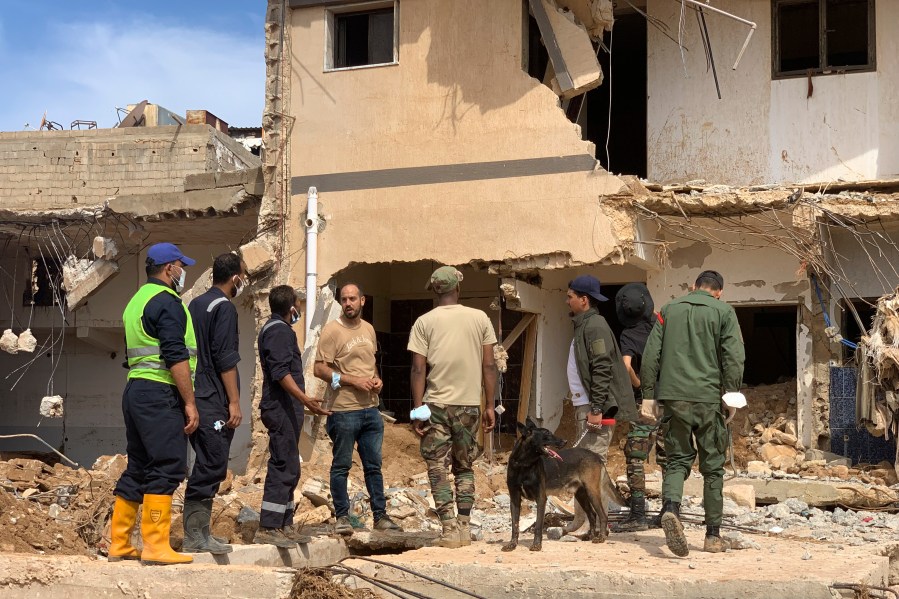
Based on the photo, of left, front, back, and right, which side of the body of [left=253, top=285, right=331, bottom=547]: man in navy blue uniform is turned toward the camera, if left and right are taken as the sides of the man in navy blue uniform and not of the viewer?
right

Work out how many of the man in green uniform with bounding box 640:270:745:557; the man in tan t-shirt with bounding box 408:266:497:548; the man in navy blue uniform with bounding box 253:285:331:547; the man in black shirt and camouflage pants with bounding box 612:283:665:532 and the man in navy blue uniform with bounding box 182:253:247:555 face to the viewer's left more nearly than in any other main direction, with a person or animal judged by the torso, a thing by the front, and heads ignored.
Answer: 1

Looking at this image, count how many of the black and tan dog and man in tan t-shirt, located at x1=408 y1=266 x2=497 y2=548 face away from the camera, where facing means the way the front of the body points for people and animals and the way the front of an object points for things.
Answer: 1

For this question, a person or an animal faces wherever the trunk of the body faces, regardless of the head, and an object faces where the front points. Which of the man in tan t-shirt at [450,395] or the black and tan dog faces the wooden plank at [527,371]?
the man in tan t-shirt

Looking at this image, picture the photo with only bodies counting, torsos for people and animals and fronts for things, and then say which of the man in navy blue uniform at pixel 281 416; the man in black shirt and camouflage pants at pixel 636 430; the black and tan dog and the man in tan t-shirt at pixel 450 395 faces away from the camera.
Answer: the man in tan t-shirt

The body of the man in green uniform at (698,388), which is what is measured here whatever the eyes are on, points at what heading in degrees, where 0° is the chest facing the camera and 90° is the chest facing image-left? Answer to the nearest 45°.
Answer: approximately 180°

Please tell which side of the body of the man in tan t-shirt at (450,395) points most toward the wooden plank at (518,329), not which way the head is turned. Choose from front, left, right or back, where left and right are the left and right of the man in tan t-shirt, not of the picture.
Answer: front

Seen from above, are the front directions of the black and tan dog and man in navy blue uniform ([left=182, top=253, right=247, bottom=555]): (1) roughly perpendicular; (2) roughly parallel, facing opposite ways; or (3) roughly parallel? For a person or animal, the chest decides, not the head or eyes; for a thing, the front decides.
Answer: roughly parallel, facing opposite ways

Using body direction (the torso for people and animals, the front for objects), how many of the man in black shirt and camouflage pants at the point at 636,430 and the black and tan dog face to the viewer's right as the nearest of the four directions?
0

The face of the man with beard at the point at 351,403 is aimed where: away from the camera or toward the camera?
toward the camera

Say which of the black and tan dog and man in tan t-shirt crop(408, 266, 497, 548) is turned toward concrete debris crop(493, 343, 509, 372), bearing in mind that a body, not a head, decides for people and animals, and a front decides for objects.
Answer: the man in tan t-shirt

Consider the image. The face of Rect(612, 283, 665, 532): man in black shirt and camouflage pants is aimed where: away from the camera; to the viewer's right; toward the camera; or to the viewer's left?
away from the camera

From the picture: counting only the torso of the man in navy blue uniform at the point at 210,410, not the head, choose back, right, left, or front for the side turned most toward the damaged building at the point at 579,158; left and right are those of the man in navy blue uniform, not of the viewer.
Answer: front

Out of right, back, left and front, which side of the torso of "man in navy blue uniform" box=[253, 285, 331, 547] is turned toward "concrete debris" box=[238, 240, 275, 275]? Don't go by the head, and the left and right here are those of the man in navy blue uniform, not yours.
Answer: left

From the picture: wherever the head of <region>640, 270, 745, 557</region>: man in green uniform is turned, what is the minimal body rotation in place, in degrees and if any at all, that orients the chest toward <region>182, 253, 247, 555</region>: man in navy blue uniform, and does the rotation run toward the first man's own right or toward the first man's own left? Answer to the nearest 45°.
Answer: approximately 90° to the first man's own left

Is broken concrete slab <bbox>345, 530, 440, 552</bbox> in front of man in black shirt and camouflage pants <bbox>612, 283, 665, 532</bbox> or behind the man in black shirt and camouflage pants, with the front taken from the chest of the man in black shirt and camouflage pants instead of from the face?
in front

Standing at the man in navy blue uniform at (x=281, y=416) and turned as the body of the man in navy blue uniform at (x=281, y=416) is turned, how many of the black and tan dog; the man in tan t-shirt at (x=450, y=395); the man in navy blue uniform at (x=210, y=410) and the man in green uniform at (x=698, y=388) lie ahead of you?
3

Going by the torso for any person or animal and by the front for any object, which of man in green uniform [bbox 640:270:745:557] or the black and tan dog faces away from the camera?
the man in green uniform

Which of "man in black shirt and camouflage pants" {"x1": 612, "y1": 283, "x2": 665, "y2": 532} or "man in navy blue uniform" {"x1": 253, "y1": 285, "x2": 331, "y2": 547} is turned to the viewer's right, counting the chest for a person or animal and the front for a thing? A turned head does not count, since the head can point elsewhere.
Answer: the man in navy blue uniform

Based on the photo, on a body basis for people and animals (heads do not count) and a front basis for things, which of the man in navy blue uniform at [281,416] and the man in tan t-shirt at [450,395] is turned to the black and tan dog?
the man in navy blue uniform
